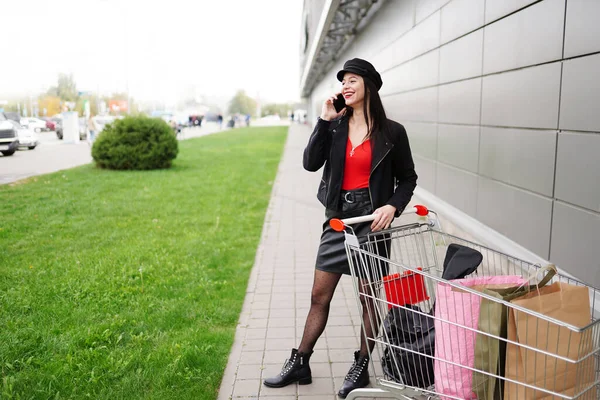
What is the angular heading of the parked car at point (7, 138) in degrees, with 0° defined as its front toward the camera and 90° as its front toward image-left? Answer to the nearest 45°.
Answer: approximately 315°

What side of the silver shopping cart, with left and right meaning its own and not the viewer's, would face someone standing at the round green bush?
back

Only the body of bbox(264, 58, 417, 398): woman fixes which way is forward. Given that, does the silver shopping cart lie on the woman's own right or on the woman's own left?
on the woman's own left

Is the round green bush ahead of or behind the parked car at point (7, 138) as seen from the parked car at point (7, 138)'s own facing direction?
ahead

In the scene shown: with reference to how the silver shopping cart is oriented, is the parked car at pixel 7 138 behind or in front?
behind

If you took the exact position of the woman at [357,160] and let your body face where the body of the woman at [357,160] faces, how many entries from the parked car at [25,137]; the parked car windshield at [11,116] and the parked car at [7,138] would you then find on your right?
3

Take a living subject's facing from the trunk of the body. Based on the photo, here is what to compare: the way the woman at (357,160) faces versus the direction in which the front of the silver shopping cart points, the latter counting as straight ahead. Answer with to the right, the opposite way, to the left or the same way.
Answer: to the right
